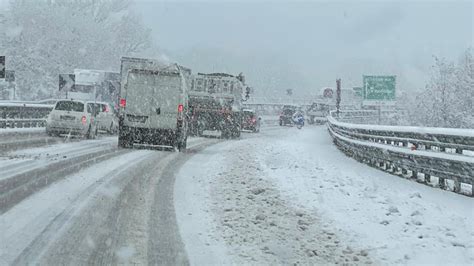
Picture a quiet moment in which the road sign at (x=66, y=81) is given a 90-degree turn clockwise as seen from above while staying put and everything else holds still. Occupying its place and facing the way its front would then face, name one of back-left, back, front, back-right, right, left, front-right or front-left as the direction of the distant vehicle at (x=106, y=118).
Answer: back

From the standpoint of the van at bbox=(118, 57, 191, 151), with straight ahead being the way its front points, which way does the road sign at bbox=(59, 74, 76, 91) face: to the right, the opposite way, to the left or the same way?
the opposite way

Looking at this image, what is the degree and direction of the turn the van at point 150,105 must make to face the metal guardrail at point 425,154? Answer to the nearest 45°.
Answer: approximately 135° to its right

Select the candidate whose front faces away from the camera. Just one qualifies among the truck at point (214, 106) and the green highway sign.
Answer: the truck

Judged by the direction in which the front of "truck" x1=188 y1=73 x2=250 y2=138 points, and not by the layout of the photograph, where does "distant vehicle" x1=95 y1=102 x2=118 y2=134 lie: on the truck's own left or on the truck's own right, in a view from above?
on the truck's own left

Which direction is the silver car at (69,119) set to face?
away from the camera

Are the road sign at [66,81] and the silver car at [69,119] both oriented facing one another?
yes

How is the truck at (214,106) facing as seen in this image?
away from the camera

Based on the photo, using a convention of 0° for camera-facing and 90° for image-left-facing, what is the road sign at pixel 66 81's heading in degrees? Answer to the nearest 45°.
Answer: approximately 0°

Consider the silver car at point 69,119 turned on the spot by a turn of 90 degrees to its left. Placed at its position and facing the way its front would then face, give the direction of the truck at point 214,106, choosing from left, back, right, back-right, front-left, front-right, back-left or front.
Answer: back-right

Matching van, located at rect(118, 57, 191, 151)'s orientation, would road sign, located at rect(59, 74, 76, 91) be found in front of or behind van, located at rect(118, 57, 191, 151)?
in front

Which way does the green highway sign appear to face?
toward the camera

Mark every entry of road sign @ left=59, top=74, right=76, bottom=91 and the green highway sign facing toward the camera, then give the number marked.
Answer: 2

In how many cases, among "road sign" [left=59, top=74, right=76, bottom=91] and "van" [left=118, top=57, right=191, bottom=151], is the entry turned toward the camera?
1

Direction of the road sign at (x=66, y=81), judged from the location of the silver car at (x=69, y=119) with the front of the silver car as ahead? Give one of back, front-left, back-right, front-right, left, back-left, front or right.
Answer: front

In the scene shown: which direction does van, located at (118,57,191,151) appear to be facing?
away from the camera

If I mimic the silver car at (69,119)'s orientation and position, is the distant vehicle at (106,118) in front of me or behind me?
in front

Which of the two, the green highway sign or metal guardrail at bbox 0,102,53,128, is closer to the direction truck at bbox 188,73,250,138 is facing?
the green highway sign

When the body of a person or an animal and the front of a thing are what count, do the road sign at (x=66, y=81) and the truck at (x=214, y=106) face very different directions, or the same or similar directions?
very different directions

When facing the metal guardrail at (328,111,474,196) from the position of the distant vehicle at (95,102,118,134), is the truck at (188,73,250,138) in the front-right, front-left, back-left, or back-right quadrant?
front-left

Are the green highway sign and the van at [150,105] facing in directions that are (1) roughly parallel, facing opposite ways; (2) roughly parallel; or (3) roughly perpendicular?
roughly parallel, facing opposite ways
